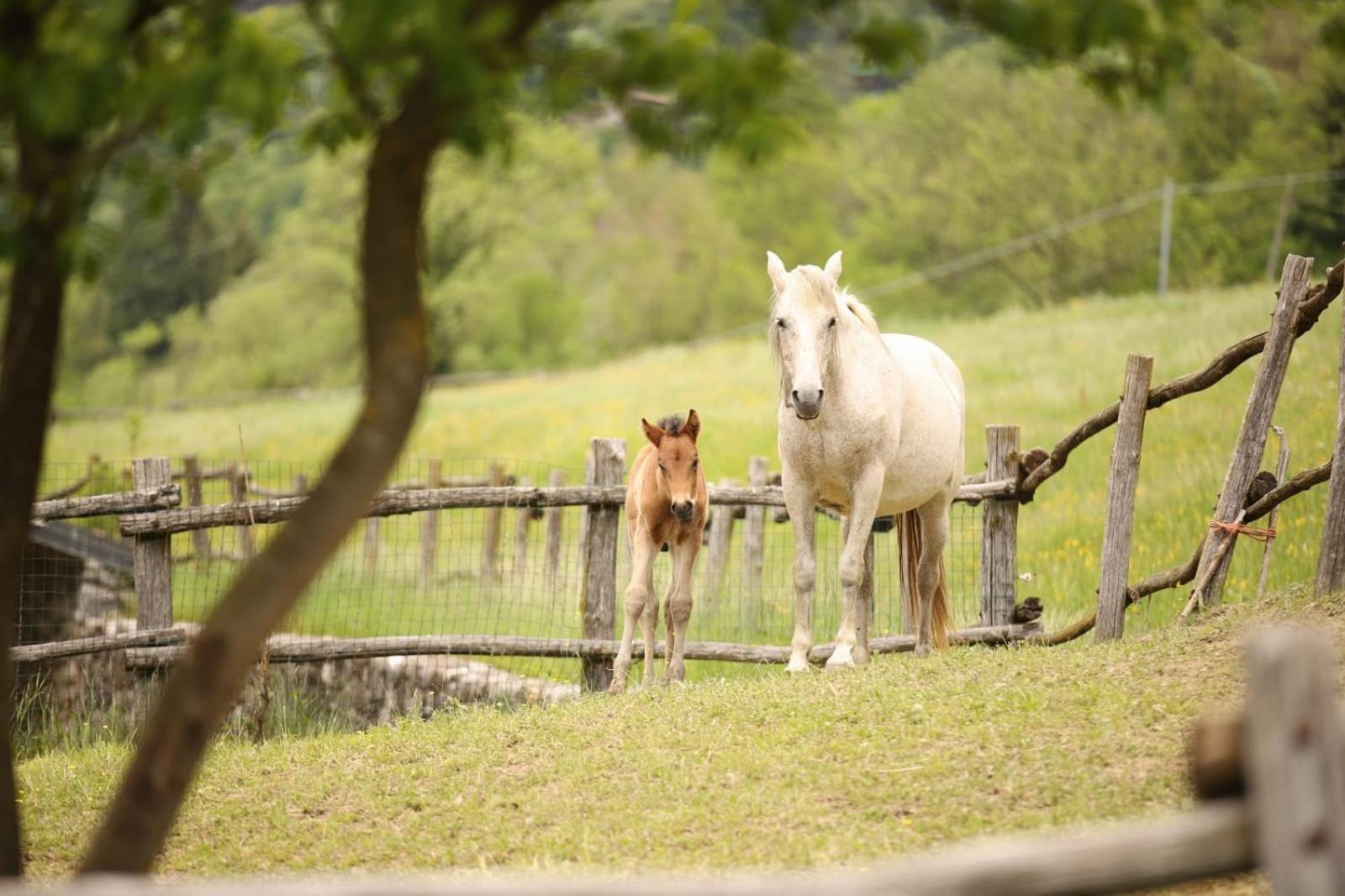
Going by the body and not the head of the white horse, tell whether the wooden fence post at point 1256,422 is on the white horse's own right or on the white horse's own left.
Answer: on the white horse's own left

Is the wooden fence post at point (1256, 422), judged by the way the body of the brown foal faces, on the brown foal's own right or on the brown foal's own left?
on the brown foal's own left

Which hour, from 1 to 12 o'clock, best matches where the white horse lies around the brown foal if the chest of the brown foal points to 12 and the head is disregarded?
The white horse is roughly at 10 o'clock from the brown foal.

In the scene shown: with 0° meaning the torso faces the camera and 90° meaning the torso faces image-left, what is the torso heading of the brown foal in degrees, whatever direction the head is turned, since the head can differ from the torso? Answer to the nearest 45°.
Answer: approximately 0°

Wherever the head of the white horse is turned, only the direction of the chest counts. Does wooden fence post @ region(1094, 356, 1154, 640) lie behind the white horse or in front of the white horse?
behind

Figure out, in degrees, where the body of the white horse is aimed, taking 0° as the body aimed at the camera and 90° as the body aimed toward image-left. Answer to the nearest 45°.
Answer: approximately 45°

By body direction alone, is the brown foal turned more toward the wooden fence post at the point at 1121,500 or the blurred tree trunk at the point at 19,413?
the blurred tree trunk
